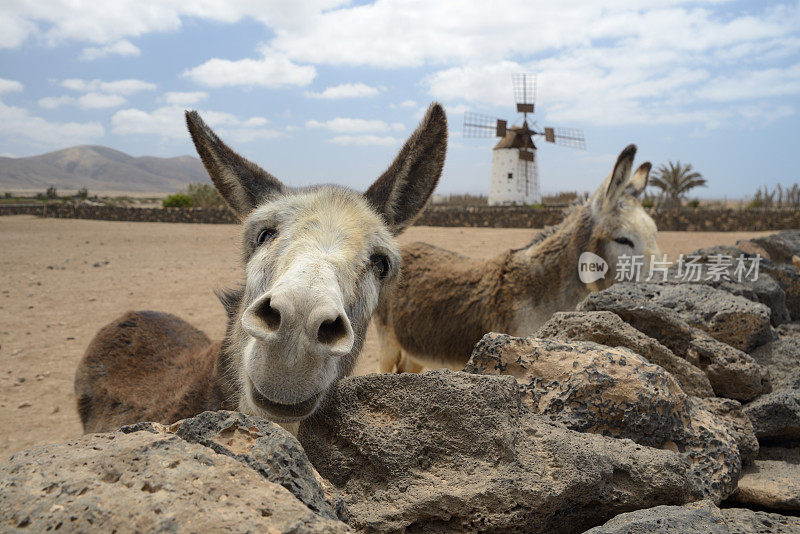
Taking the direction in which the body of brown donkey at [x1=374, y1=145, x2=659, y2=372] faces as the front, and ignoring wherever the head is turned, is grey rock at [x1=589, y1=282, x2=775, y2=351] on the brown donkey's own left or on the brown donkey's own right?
on the brown donkey's own right

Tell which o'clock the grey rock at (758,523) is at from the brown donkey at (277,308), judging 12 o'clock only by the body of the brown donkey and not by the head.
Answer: The grey rock is roughly at 12 o'clock from the brown donkey.

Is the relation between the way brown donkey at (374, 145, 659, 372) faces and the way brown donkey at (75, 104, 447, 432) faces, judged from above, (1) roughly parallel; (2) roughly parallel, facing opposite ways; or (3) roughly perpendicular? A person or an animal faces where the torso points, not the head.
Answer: roughly parallel

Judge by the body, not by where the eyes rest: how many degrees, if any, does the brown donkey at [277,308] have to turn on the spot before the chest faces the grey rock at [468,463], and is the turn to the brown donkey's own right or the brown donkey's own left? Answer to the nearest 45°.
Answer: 0° — it already faces it

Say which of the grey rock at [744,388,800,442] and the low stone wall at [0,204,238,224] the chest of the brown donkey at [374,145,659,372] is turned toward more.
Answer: the grey rock

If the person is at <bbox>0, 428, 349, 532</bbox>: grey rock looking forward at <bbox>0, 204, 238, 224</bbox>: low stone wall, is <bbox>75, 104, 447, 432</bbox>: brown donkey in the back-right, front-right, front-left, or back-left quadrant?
front-right

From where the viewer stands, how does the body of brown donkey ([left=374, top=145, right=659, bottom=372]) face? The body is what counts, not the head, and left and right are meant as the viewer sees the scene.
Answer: facing to the right of the viewer

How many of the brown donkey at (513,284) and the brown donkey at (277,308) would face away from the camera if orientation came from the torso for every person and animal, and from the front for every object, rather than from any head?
0

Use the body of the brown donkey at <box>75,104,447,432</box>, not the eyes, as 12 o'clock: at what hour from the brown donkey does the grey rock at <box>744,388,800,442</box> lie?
The grey rock is roughly at 11 o'clock from the brown donkey.

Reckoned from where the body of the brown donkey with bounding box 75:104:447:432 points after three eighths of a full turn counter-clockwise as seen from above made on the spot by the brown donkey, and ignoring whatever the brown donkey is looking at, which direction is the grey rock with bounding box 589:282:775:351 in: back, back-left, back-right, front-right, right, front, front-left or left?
right

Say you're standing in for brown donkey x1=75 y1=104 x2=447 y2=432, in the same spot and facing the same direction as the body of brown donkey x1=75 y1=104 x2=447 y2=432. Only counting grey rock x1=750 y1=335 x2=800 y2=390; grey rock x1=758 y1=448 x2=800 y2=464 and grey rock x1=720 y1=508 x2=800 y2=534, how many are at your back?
0

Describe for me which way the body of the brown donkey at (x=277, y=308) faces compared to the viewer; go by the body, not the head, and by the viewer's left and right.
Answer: facing the viewer and to the right of the viewer

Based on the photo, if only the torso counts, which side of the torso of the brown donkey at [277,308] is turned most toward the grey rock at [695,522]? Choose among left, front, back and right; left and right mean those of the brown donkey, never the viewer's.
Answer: front

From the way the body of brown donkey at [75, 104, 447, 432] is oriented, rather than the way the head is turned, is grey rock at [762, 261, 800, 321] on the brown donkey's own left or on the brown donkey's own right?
on the brown donkey's own left
